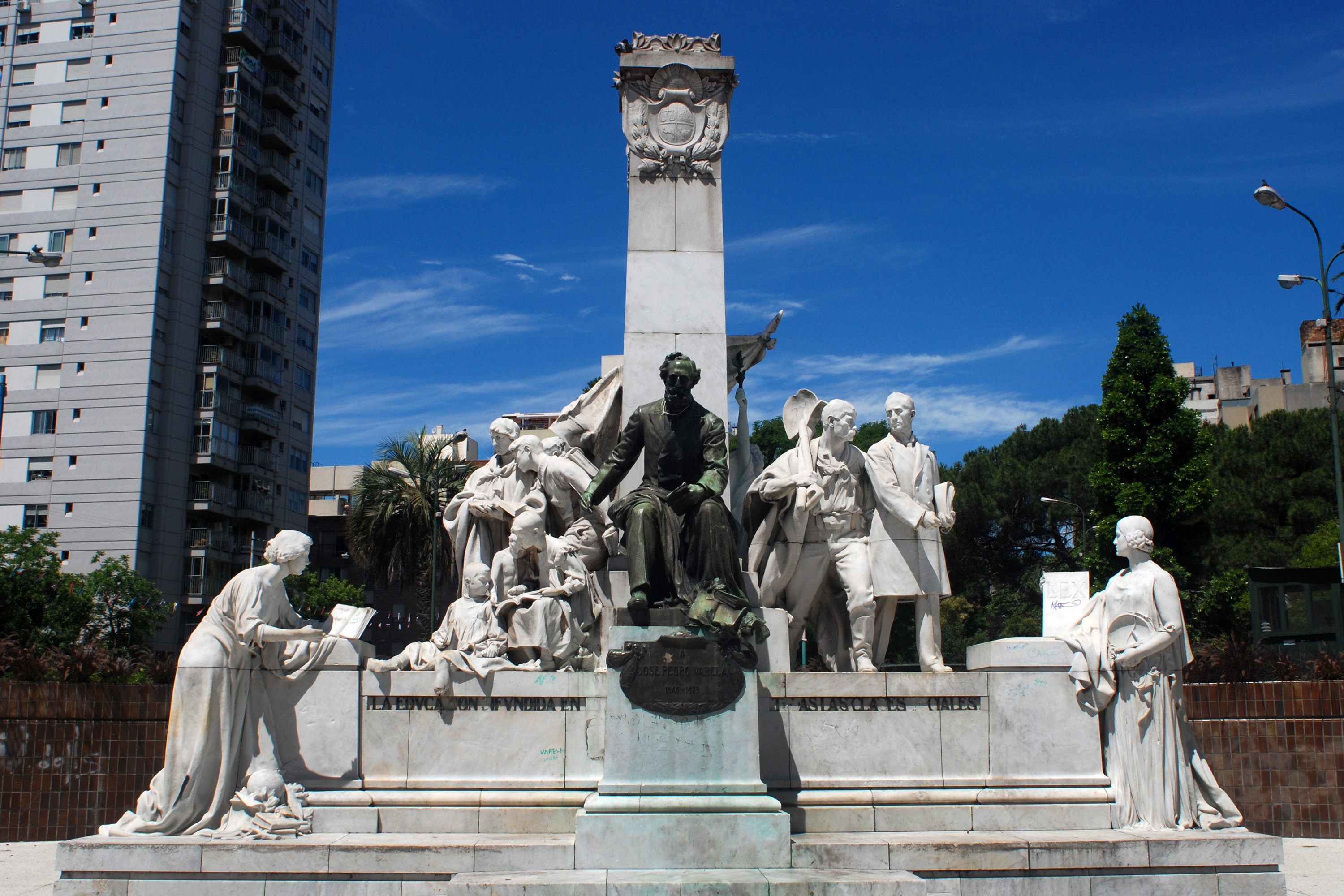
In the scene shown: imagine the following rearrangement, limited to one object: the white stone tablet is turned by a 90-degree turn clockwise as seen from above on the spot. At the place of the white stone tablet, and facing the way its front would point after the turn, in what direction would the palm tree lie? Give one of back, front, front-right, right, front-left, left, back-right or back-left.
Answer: front-right

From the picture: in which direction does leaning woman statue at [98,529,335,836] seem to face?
to the viewer's right

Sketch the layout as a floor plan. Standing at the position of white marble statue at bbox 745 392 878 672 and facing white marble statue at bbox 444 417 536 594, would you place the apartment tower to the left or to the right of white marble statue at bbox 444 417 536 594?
right

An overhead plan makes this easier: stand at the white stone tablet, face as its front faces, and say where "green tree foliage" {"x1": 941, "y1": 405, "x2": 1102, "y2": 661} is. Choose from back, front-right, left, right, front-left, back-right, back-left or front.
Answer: back

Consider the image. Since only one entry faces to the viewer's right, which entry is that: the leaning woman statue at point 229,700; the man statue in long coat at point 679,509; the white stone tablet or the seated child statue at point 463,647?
the leaning woman statue

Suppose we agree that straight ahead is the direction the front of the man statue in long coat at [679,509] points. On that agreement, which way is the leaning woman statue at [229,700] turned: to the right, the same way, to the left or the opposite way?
to the left

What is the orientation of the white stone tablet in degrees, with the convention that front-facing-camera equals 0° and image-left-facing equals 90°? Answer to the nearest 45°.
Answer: approximately 0°

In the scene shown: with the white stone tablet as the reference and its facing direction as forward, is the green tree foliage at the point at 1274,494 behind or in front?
behind
